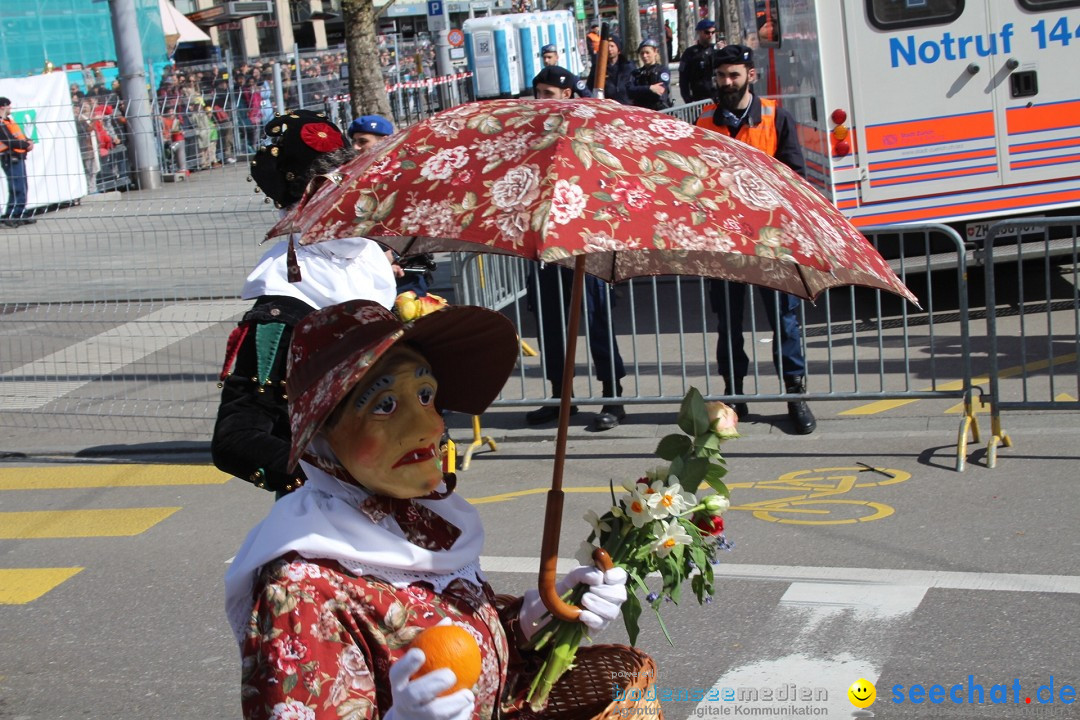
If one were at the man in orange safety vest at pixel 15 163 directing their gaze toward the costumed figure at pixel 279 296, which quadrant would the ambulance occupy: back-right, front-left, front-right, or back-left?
front-left

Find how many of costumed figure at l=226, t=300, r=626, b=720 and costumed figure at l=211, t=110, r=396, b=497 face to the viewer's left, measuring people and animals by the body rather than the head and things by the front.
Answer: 0

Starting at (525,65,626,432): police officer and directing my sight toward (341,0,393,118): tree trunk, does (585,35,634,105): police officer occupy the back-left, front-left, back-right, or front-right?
front-right

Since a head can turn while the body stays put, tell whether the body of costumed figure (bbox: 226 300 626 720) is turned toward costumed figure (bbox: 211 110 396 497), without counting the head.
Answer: no

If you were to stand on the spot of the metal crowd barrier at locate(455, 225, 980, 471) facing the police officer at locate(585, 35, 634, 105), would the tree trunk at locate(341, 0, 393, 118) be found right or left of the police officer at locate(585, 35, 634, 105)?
left
